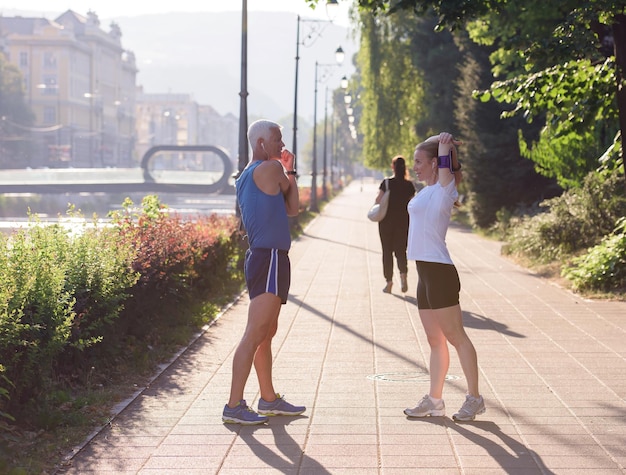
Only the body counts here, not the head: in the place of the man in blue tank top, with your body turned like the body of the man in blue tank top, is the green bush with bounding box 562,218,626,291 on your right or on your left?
on your left

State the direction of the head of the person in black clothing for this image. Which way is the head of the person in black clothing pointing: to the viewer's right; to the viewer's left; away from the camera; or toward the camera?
away from the camera

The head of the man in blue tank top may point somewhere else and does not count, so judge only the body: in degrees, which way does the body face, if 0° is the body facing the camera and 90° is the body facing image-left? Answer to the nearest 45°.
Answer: approximately 270°

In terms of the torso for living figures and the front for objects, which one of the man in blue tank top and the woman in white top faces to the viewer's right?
the man in blue tank top

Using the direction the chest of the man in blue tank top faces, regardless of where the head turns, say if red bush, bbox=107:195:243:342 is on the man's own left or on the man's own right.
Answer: on the man's own left

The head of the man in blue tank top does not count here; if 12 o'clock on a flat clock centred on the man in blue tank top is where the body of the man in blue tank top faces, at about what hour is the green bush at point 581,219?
The green bush is roughly at 10 o'clock from the man in blue tank top.

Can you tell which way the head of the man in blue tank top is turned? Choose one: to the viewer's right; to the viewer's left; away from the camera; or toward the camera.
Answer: to the viewer's right

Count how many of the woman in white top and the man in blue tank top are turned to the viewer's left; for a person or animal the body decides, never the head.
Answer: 1

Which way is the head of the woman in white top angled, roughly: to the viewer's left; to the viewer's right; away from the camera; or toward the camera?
to the viewer's left

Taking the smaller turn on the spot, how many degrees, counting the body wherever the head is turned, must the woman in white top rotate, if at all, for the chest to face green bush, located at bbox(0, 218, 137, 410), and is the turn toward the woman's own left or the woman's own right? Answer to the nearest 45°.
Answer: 0° — they already face it

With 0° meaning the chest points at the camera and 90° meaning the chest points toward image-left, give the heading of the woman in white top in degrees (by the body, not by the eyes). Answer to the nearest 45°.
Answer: approximately 90°

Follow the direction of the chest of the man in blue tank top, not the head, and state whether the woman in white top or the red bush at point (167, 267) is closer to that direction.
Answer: the woman in white top

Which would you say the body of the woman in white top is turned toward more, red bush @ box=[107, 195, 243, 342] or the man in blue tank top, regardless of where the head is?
the man in blue tank top

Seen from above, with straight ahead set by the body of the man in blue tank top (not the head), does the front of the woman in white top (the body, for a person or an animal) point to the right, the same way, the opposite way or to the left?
the opposite way

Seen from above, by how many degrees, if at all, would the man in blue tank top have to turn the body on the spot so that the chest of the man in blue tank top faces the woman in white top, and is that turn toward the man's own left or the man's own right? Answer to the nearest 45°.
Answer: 0° — they already face them
